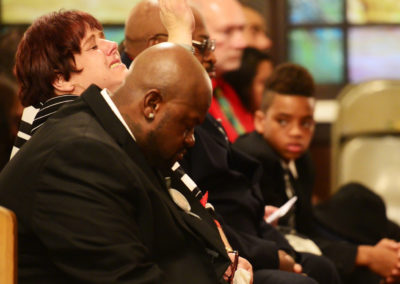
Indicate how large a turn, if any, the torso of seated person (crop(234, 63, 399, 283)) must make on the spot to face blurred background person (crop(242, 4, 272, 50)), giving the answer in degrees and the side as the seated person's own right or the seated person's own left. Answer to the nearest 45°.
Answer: approximately 135° to the seated person's own left

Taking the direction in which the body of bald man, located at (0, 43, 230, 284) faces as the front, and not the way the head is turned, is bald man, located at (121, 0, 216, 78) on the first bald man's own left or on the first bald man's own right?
on the first bald man's own left

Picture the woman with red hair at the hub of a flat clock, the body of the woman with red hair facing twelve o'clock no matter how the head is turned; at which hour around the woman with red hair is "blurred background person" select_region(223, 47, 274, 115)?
The blurred background person is roughly at 10 o'clock from the woman with red hair.

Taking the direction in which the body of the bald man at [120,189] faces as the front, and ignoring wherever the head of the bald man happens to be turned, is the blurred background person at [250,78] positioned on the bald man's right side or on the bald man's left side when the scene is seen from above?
on the bald man's left side

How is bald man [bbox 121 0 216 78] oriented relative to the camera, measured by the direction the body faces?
to the viewer's right

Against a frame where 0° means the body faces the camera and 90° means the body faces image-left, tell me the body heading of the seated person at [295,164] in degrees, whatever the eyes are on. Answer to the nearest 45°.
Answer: approximately 315°

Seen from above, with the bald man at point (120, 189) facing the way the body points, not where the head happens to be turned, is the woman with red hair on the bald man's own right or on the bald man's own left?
on the bald man's own left

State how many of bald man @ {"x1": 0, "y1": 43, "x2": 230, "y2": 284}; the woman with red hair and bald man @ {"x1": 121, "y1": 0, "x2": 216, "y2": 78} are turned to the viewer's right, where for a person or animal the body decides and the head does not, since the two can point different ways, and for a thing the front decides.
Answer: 3

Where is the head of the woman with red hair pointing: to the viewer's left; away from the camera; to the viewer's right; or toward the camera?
to the viewer's right

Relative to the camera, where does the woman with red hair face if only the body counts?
to the viewer's right

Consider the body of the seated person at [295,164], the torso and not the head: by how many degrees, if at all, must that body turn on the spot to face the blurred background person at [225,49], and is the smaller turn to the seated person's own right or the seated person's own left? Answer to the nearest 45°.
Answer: approximately 180°

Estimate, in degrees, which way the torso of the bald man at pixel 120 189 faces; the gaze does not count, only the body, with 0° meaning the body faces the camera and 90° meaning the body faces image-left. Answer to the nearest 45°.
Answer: approximately 270°
